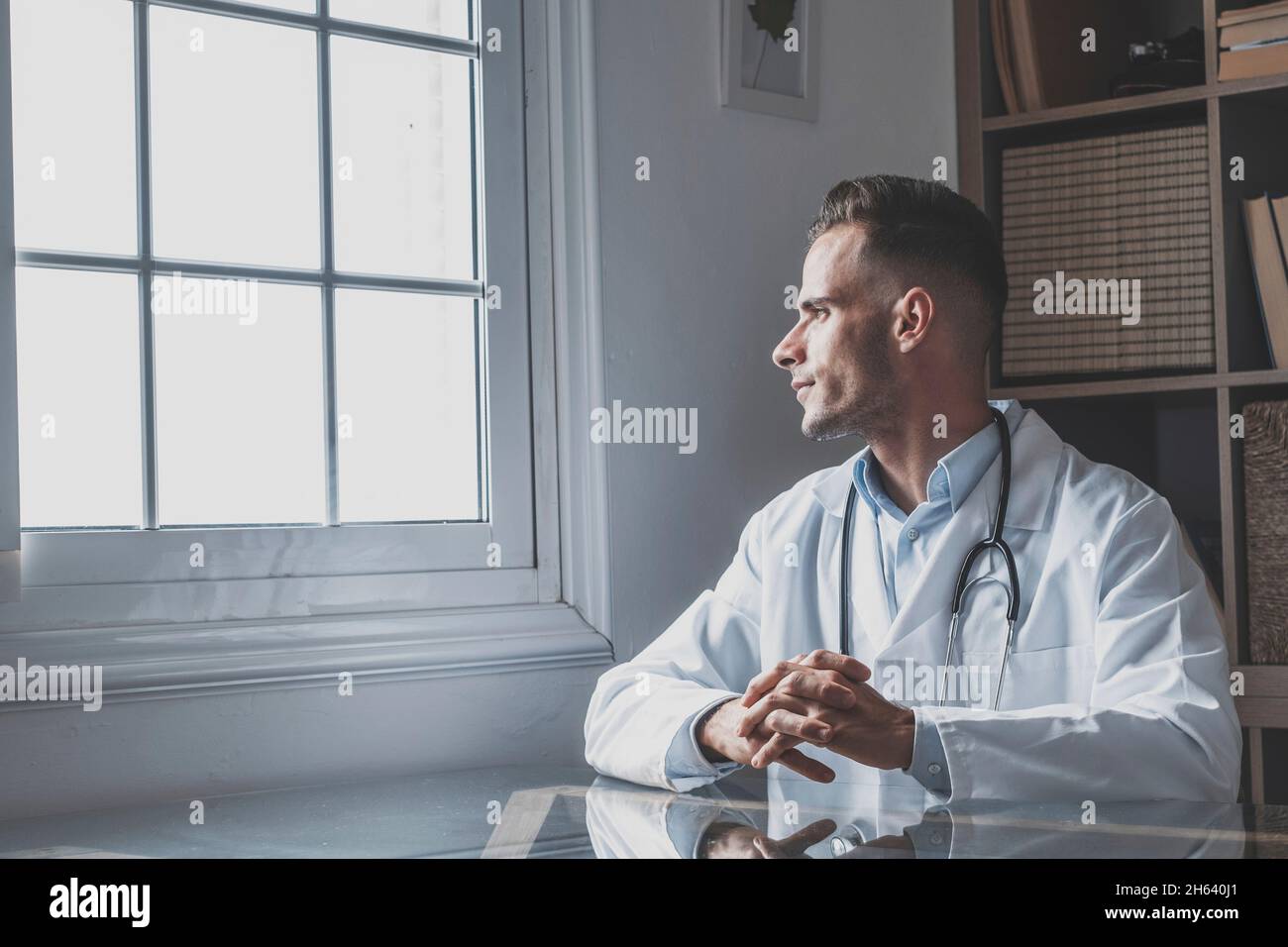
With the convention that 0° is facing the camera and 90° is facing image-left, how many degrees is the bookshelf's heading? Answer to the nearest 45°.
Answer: approximately 45°

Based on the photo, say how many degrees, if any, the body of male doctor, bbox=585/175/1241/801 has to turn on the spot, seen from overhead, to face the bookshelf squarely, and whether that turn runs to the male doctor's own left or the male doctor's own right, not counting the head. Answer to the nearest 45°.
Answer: approximately 180°

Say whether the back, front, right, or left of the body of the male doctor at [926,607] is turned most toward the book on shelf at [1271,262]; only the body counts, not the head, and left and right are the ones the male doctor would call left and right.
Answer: back

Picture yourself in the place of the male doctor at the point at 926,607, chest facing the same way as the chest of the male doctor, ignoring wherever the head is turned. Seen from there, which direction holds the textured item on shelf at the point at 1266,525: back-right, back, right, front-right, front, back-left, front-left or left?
back

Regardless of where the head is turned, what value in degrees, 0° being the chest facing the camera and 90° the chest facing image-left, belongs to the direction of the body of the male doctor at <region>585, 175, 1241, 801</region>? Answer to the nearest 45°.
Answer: approximately 45°
